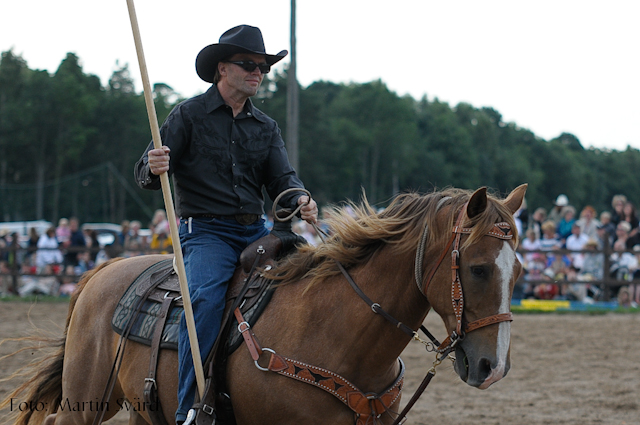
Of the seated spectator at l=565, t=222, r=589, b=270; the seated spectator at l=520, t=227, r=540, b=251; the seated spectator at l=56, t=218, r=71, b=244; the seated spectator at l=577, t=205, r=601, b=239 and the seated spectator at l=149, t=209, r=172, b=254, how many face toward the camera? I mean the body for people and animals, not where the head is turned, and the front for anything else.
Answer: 5

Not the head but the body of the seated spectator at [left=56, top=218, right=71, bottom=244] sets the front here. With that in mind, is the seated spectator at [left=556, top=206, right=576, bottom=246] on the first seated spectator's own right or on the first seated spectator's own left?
on the first seated spectator's own left

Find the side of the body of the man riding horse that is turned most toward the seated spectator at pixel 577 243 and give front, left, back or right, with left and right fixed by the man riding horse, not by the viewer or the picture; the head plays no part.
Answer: left

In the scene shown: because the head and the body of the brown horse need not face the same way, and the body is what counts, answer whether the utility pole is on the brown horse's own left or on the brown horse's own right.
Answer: on the brown horse's own left

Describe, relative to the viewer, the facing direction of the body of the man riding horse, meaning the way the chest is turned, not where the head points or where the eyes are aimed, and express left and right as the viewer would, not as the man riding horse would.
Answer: facing the viewer and to the right of the viewer

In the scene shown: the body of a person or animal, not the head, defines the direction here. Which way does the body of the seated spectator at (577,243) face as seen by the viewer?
toward the camera

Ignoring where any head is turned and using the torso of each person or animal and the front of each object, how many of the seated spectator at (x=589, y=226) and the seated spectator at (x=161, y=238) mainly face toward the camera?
2

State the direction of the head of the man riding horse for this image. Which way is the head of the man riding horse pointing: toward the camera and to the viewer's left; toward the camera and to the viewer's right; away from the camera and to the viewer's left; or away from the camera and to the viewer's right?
toward the camera and to the viewer's right

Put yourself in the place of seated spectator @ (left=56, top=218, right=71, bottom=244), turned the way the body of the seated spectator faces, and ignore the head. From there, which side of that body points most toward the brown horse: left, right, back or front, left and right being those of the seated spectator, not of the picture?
front

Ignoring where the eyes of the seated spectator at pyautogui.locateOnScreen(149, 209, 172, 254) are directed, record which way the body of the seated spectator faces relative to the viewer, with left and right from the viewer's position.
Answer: facing the viewer

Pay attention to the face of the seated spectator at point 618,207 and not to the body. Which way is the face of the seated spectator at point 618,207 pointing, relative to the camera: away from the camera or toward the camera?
toward the camera

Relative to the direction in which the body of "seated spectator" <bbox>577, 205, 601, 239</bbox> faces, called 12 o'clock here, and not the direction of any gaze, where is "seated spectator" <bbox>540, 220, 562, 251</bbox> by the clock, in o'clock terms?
"seated spectator" <bbox>540, 220, 562, 251</bbox> is roughly at 2 o'clock from "seated spectator" <bbox>577, 205, 601, 239</bbox>.

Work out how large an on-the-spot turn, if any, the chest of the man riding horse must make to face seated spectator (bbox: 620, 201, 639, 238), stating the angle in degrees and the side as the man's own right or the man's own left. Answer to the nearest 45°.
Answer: approximately 90° to the man's own left

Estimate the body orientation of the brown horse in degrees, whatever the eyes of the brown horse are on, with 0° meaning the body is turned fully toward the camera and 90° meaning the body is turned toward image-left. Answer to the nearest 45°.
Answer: approximately 315°

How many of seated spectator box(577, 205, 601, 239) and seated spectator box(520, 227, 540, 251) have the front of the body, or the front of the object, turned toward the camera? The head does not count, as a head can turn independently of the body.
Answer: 2

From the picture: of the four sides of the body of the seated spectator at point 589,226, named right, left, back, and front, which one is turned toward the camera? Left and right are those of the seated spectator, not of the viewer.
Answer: front

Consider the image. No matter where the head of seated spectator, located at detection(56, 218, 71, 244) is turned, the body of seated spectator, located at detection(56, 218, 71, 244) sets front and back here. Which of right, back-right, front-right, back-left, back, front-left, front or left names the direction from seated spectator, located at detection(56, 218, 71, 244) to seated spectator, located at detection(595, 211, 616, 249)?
front-left
